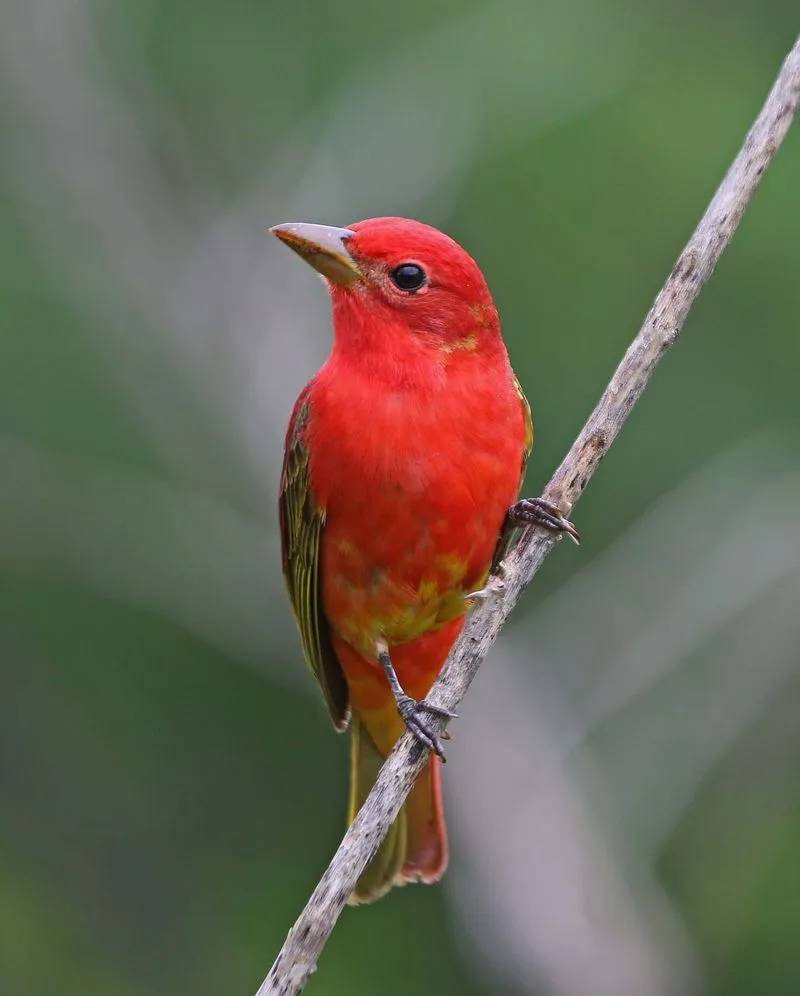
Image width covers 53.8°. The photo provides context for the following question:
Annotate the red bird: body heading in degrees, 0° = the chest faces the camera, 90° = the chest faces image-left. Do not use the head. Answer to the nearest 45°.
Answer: approximately 0°
